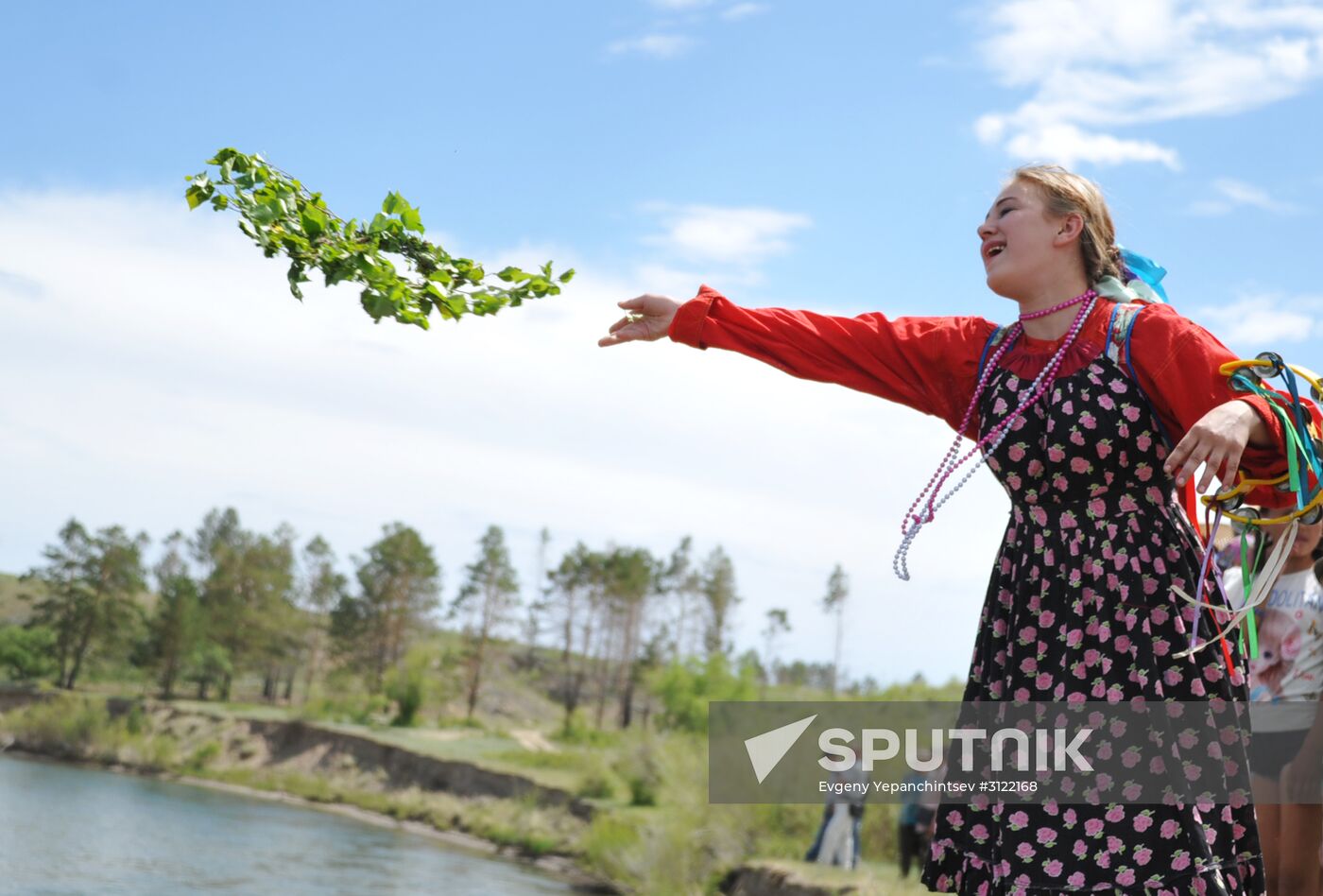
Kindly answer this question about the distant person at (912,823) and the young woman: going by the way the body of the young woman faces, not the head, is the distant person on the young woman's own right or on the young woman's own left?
on the young woman's own right

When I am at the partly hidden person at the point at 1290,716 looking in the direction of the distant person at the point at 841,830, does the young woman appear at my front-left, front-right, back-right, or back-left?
back-left

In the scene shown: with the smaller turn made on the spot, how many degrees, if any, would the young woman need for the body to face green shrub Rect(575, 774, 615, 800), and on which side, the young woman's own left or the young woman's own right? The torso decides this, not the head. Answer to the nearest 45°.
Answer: approximately 135° to the young woman's own right

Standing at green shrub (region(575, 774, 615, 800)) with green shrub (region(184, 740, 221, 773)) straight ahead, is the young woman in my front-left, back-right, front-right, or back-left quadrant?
back-left

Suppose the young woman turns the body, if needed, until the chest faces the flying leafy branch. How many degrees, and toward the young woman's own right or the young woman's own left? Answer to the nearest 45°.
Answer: approximately 45° to the young woman's own right

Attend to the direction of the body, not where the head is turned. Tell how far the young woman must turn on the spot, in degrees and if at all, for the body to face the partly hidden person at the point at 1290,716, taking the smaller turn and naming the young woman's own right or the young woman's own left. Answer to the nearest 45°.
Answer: approximately 180°

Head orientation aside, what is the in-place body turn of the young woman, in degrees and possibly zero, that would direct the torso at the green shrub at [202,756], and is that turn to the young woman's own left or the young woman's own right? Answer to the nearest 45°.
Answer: approximately 90° to the young woman's own right

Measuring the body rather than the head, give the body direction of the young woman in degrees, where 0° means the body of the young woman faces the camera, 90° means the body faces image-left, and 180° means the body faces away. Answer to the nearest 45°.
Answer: approximately 45°
